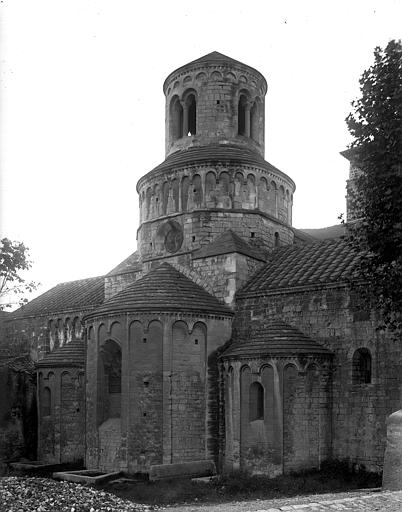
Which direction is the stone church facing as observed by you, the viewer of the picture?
facing away from the viewer and to the right of the viewer

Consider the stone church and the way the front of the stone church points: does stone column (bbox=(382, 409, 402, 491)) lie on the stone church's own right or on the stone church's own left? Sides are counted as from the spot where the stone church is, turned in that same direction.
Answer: on the stone church's own right

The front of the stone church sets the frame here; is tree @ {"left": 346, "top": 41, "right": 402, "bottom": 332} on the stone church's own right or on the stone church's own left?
on the stone church's own right
